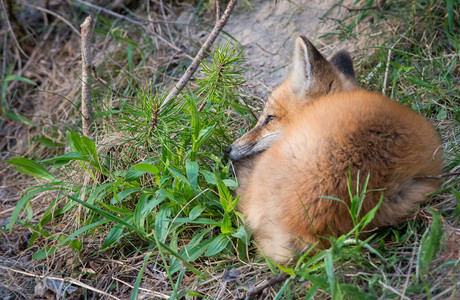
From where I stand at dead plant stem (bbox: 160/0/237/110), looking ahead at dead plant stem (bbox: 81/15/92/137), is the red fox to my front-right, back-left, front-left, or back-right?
back-left

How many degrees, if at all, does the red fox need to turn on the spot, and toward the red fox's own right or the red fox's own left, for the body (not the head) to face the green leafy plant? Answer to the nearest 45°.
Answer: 0° — it already faces it

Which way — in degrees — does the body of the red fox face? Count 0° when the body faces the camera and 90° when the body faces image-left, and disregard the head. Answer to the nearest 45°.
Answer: approximately 90°

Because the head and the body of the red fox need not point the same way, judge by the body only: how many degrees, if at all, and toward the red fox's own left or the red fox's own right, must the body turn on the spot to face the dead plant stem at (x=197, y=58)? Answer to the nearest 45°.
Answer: approximately 45° to the red fox's own right
